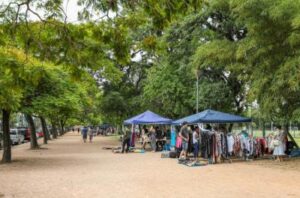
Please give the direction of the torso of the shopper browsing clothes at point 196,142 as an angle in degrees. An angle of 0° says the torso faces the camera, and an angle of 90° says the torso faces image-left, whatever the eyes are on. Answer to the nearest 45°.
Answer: approximately 270°

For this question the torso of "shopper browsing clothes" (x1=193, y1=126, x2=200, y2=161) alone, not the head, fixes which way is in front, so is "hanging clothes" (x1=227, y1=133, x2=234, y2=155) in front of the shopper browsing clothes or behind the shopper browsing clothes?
in front

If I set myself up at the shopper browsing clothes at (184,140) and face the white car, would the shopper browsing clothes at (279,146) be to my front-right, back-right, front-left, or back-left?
back-right

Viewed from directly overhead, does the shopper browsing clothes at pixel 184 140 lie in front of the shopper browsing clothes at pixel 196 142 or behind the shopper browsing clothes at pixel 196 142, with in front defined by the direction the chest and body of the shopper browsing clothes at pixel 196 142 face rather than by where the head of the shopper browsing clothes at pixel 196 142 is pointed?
behind

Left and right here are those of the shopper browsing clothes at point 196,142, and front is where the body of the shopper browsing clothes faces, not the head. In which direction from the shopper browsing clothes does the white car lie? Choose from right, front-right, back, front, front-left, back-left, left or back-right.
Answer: back-left

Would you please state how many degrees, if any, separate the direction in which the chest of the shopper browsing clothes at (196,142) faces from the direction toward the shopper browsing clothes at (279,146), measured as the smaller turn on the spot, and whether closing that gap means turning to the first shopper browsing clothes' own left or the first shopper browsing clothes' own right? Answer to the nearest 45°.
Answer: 0° — they already face them

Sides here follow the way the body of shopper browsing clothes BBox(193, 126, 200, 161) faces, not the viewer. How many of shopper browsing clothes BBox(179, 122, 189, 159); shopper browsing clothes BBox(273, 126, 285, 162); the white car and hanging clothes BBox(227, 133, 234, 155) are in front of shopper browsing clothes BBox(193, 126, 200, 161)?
2

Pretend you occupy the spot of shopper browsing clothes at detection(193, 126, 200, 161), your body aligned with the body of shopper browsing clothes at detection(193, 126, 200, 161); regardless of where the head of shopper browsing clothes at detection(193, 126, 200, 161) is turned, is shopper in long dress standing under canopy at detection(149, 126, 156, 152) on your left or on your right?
on your left
